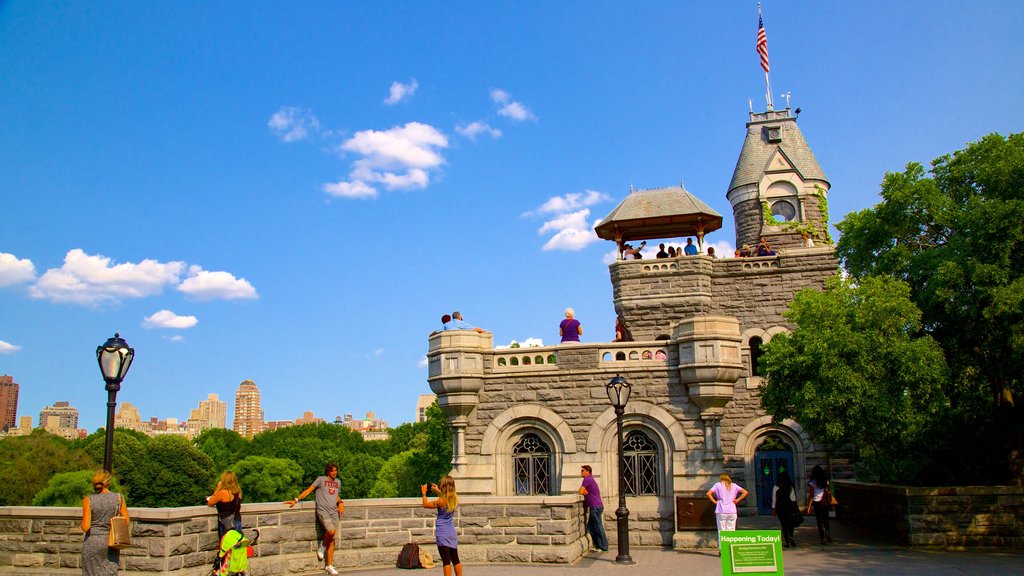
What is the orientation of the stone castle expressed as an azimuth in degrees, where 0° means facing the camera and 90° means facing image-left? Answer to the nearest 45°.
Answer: approximately 0°

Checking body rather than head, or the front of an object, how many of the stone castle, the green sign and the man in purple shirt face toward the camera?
2

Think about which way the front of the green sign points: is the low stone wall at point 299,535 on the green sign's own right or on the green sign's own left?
on the green sign's own right

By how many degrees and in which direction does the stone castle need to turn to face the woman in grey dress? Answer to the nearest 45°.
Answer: approximately 45° to its right

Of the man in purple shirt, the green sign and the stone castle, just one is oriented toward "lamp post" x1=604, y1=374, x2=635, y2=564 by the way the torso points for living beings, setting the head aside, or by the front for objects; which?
the stone castle

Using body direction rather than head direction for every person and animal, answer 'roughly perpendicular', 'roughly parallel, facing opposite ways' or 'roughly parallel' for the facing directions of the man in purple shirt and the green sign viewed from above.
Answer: roughly perpendicular

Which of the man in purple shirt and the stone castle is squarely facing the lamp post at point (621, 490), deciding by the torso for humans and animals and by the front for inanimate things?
the stone castle

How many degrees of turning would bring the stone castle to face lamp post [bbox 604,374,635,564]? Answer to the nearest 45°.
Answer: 0° — it already faces it

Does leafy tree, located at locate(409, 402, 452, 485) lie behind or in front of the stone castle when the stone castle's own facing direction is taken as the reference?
behind

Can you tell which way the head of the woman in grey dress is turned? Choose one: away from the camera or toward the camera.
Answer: away from the camera

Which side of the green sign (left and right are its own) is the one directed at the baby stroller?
right

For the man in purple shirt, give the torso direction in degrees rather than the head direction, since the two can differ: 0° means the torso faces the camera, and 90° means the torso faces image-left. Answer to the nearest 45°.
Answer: approximately 90°
